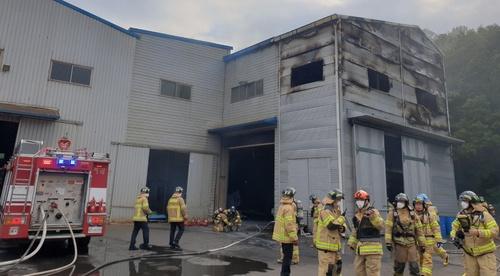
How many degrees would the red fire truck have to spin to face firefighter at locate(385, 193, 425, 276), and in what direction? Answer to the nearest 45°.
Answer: approximately 135° to its right

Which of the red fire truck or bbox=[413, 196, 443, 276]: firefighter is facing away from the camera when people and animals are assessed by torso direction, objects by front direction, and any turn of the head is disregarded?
the red fire truck

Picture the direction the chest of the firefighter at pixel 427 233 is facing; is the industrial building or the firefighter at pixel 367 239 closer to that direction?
the firefighter

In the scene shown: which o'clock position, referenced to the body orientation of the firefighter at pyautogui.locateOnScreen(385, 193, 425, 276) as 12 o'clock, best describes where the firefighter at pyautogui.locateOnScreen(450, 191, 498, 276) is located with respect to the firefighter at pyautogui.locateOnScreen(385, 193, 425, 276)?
the firefighter at pyautogui.locateOnScreen(450, 191, 498, 276) is roughly at 9 o'clock from the firefighter at pyautogui.locateOnScreen(385, 193, 425, 276).

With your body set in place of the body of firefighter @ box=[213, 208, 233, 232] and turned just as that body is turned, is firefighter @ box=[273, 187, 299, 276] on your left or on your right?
on your right

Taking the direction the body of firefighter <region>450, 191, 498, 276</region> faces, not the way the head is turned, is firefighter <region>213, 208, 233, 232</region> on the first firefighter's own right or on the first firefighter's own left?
on the first firefighter's own right
